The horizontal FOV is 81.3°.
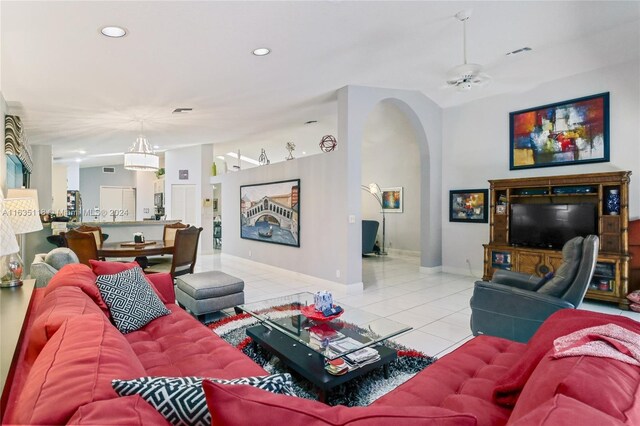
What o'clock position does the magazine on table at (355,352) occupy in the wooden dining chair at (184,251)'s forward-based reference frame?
The magazine on table is roughly at 7 o'clock from the wooden dining chair.

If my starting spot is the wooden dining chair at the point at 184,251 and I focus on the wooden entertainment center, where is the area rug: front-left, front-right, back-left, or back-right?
front-right

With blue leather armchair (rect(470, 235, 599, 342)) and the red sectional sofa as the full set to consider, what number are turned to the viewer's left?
1

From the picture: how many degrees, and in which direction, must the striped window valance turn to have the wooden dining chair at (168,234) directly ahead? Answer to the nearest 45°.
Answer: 0° — it already faces it

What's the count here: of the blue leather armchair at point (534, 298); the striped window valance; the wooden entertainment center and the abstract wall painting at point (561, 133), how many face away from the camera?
0

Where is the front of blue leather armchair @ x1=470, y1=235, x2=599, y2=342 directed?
to the viewer's left

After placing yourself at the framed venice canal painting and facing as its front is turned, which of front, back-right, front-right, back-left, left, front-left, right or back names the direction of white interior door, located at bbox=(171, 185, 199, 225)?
right

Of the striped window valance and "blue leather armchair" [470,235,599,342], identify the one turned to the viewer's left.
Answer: the blue leather armchair

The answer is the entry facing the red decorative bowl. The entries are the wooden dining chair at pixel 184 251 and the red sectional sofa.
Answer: the red sectional sofa

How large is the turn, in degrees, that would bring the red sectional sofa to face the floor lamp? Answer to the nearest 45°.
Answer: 0° — it already faces it

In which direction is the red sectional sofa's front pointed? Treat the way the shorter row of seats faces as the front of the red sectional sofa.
away from the camera

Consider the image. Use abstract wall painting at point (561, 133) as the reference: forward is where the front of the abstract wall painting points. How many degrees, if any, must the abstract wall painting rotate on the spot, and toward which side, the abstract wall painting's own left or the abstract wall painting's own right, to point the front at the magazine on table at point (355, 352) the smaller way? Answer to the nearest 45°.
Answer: approximately 45° to the abstract wall painting's own left

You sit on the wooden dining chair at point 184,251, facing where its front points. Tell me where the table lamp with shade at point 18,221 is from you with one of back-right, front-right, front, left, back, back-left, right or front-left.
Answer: left

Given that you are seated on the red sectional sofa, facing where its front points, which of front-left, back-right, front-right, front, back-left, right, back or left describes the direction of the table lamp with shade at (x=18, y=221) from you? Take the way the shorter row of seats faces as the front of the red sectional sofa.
front-left

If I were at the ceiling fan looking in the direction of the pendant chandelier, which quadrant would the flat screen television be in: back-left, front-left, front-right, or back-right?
back-right

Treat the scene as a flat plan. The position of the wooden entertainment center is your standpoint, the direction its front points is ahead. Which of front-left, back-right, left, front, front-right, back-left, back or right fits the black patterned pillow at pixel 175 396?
front-left

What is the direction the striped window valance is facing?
to the viewer's right

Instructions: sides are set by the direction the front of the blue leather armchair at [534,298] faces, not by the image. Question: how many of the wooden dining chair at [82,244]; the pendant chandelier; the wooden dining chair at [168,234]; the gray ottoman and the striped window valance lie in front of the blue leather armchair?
5

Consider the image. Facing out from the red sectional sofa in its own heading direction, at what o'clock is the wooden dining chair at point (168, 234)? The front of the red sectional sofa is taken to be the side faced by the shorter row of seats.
The wooden dining chair is roughly at 11 o'clock from the red sectional sofa.

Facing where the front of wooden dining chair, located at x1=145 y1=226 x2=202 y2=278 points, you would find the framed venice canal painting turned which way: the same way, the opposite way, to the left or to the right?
to the left
